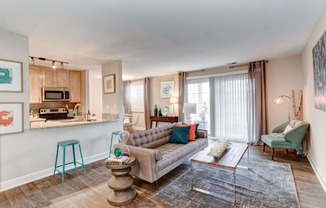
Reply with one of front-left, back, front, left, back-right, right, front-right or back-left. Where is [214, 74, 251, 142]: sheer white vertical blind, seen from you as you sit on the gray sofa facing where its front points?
left

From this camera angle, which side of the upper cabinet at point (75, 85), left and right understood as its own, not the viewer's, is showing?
front

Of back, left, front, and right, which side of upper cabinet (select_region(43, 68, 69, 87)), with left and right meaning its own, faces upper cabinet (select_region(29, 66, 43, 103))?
right

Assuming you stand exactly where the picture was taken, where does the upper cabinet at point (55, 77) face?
facing the viewer

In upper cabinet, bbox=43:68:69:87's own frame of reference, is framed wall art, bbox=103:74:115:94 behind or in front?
in front

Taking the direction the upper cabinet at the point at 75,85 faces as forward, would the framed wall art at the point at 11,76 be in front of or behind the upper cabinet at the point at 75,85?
in front

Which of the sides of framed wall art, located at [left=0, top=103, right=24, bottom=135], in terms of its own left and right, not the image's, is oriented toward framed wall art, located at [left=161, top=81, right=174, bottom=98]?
left

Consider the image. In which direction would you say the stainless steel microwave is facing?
toward the camera

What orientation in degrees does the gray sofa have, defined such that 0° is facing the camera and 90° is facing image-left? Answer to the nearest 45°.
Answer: approximately 315°

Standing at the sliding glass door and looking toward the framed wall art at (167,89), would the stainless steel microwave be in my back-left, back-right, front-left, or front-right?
front-left
